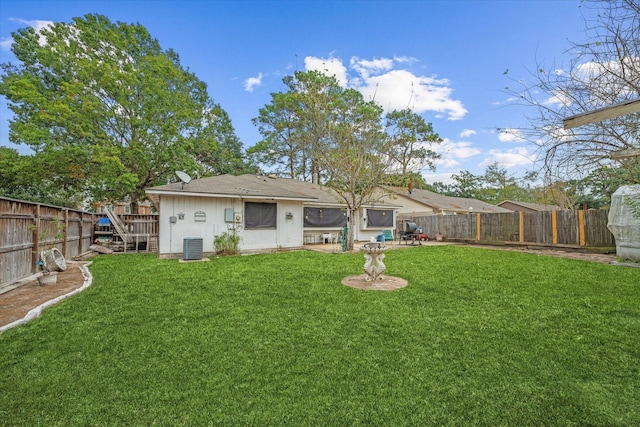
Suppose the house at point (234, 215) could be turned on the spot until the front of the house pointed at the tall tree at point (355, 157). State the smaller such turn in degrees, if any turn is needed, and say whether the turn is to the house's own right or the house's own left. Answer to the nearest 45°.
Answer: approximately 90° to the house's own right

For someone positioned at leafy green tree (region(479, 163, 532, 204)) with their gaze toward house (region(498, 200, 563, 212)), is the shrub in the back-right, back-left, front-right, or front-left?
front-right

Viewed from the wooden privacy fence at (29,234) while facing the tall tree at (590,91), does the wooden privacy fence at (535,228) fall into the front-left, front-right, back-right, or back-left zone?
front-left

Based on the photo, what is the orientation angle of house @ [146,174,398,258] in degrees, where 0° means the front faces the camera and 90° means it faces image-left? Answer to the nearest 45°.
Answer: approximately 180°

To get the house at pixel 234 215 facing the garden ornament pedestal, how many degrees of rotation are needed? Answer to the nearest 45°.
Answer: approximately 135° to its right

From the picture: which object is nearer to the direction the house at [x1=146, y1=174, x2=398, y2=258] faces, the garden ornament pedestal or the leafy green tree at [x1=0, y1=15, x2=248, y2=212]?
the leafy green tree

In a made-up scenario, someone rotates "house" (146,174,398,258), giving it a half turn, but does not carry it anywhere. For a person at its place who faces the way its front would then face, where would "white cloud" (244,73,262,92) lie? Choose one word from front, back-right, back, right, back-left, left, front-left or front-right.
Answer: back

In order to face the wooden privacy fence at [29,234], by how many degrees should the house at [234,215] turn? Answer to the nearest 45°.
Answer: approximately 135° to its left

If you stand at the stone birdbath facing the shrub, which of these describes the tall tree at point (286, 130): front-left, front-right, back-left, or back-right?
front-right

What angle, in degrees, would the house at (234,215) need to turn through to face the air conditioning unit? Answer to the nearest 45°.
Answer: approximately 135° to its left

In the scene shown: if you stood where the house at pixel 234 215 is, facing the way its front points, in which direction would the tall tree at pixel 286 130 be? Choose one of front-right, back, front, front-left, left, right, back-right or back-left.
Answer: front

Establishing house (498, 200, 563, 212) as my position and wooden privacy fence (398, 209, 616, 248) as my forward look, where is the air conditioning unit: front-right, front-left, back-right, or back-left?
front-right

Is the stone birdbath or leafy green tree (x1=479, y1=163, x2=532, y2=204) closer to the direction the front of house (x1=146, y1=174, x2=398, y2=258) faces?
the leafy green tree

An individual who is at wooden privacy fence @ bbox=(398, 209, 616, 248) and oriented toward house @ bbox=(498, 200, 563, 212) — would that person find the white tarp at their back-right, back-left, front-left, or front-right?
back-right
